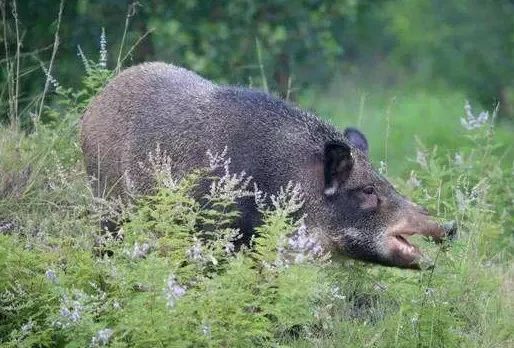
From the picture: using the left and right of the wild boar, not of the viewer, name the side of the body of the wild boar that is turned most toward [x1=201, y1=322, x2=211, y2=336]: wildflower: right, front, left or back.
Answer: right

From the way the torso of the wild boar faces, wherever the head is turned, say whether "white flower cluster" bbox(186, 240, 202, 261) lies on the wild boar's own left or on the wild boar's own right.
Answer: on the wild boar's own right

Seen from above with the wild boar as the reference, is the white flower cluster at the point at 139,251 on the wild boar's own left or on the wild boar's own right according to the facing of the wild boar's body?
on the wild boar's own right

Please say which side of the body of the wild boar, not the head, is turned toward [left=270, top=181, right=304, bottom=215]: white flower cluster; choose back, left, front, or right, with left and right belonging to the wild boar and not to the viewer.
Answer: right

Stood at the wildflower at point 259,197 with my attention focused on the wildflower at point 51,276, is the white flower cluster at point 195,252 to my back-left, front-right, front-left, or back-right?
front-left

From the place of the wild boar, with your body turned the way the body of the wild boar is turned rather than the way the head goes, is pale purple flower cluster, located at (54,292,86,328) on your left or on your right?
on your right

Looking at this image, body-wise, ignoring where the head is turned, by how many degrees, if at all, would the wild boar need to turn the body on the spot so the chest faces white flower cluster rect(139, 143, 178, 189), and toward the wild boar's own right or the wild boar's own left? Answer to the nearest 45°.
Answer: approximately 135° to the wild boar's own right

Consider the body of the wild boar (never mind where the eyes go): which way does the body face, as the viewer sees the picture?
to the viewer's right

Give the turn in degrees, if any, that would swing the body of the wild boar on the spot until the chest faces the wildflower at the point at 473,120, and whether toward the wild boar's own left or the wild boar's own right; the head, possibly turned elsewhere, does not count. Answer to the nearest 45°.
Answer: approximately 45° to the wild boar's own left

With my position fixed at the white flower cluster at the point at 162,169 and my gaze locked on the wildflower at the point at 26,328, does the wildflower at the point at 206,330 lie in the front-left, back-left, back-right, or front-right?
front-left

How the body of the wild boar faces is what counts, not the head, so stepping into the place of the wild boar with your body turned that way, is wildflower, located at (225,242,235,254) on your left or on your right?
on your right

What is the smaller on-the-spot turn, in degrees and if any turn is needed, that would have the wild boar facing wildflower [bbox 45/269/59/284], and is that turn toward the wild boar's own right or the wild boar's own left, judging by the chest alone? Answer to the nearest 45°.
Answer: approximately 135° to the wild boar's own right
